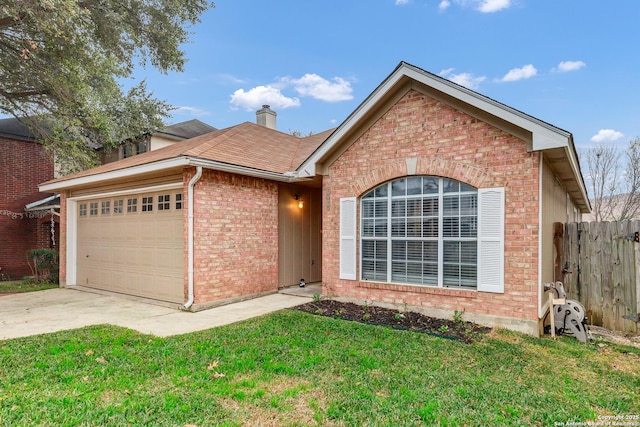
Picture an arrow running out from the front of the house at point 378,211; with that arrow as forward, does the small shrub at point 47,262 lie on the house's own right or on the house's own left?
on the house's own right

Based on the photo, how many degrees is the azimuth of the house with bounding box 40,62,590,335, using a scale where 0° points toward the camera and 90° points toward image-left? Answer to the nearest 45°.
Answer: approximately 45°

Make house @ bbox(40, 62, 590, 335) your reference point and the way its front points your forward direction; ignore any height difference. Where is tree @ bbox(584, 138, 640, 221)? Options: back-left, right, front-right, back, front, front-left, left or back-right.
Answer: back

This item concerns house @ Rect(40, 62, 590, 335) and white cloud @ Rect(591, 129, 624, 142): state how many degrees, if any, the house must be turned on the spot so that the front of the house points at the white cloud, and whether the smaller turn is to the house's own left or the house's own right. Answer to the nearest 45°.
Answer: approximately 180°

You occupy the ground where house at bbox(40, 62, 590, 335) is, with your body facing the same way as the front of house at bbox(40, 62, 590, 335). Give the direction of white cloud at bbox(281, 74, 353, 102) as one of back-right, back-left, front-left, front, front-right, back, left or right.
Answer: back-right

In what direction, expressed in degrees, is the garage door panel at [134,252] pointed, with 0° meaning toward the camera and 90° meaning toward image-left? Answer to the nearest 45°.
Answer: approximately 45°

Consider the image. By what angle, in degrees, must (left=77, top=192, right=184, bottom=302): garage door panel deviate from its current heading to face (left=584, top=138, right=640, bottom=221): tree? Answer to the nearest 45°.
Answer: approximately 135° to its left

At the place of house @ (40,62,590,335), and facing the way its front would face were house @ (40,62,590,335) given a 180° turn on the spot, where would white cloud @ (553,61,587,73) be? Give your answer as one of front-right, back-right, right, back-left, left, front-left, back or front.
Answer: front

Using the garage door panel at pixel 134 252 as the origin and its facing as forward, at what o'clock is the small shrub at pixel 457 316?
The small shrub is roughly at 9 o'clock from the garage door panel.
